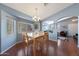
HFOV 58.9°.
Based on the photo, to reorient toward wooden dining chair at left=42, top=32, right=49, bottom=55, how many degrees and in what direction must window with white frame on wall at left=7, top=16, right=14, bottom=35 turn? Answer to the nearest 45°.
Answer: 0° — it already faces it

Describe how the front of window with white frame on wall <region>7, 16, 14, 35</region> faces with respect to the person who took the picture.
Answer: facing to the right of the viewer

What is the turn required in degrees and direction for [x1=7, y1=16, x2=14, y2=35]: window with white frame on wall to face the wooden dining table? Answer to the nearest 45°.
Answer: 0° — it already faces it
